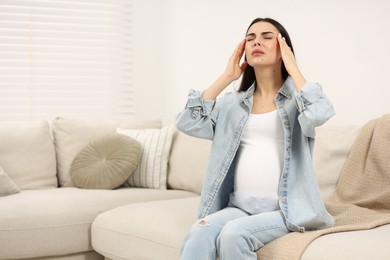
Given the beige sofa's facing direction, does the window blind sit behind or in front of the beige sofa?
behind

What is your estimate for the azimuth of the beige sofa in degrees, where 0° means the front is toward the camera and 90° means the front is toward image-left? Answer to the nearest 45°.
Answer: approximately 0°
